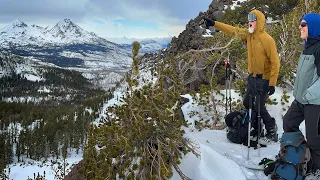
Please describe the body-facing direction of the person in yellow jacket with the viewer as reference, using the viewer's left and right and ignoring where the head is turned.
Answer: facing the viewer and to the left of the viewer

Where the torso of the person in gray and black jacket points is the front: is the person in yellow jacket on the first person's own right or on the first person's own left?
on the first person's own right

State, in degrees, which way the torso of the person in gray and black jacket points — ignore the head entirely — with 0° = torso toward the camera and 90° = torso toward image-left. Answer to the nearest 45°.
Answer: approximately 45°

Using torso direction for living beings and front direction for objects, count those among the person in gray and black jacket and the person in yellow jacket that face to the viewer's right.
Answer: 0

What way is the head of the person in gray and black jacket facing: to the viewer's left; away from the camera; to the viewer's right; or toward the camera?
to the viewer's left

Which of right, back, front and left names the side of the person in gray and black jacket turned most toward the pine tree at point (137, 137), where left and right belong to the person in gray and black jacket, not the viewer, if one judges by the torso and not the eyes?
front

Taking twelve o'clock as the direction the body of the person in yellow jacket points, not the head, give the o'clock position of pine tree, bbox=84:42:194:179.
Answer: The pine tree is roughly at 12 o'clock from the person in yellow jacket.
